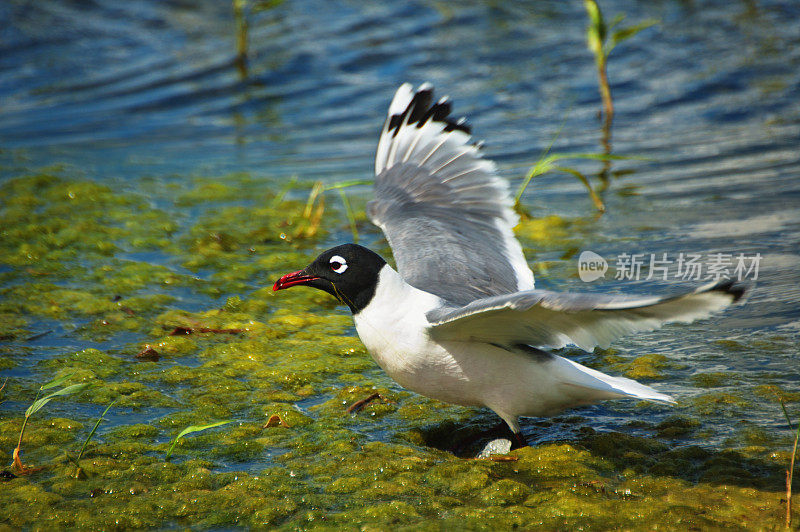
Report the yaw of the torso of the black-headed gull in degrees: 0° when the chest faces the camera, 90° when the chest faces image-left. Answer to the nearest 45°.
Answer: approximately 90°
